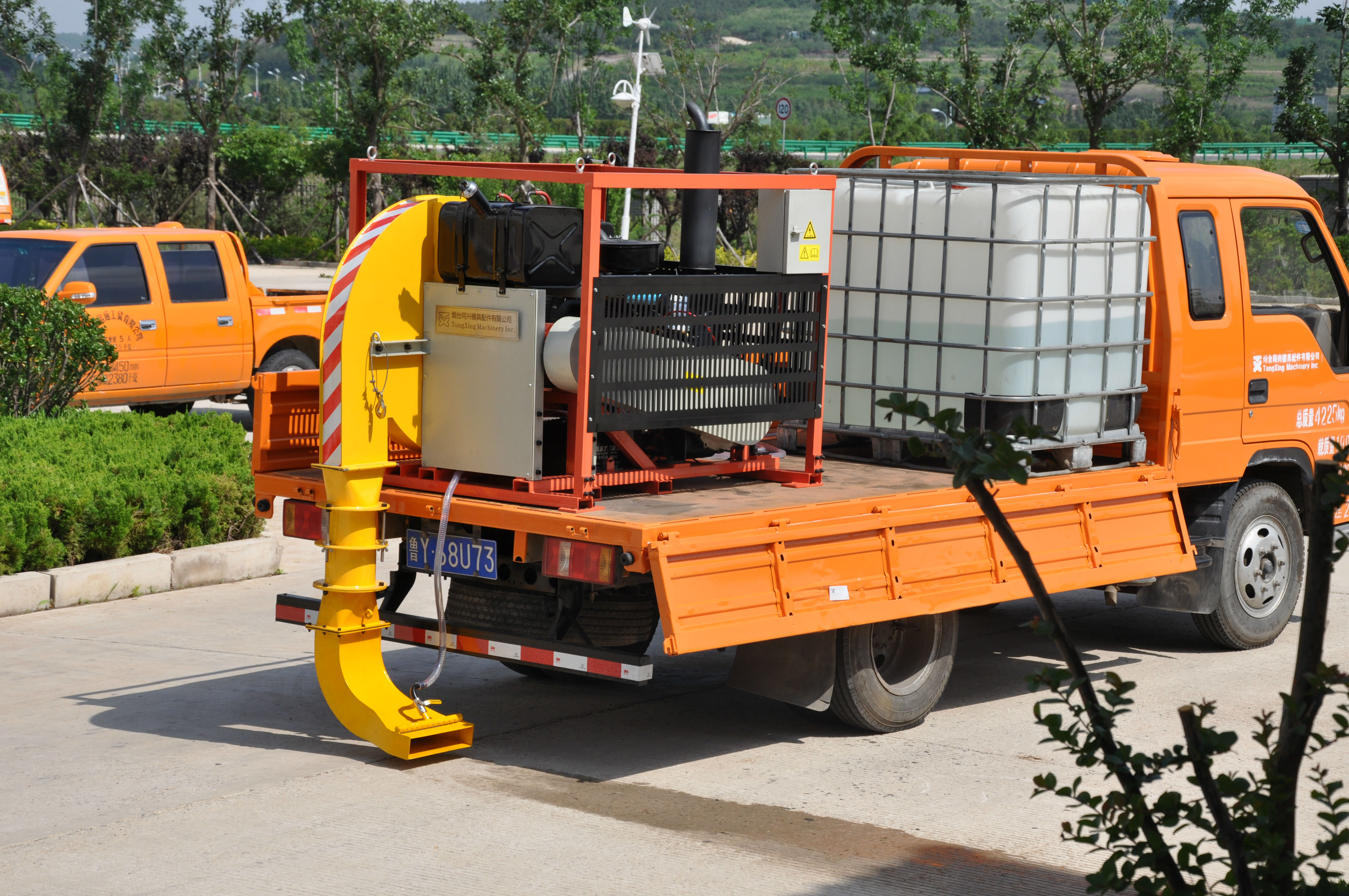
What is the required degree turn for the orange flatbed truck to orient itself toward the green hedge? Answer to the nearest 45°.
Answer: approximately 90° to its left

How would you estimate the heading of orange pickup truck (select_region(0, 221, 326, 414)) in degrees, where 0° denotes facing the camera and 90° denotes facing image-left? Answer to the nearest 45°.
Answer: approximately 45°

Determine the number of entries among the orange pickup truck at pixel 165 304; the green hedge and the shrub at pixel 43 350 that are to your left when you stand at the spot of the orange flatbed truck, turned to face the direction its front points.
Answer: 3

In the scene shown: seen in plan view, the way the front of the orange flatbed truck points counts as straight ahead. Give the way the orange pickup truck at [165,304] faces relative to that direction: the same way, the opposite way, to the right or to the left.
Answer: the opposite way

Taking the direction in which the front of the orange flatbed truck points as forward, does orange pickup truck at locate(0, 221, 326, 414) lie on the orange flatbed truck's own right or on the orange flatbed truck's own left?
on the orange flatbed truck's own left

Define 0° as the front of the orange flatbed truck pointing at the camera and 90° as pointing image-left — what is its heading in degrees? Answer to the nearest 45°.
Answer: approximately 225°

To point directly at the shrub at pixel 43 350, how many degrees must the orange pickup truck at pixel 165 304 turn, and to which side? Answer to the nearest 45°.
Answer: approximately 45° to its left

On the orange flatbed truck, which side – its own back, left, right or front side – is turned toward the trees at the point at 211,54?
left

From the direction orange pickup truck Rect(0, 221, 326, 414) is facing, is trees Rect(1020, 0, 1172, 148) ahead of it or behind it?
behind

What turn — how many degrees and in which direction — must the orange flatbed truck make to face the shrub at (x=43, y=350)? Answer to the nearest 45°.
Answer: approximately 90° to its left

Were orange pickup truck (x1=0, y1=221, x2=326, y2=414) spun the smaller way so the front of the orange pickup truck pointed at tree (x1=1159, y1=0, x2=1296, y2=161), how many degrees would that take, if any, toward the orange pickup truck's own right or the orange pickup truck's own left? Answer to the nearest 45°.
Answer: approximately 180°

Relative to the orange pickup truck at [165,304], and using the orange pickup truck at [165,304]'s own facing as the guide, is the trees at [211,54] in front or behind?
behind
